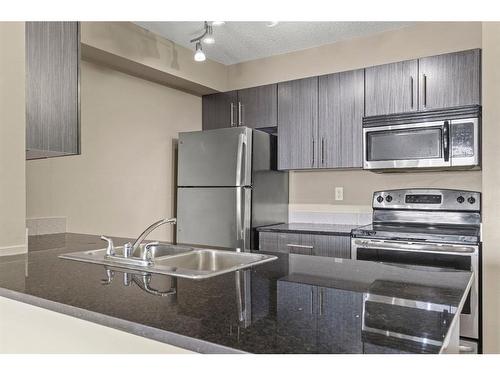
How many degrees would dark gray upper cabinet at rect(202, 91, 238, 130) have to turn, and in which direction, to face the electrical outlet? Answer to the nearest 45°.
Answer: approximately 135° to its left

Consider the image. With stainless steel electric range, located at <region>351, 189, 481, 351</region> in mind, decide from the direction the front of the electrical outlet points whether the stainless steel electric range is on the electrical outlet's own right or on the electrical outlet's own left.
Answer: on the electrical outlet's own left

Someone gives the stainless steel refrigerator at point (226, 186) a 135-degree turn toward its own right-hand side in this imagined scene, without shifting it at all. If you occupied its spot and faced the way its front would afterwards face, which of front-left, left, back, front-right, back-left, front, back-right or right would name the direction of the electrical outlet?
right

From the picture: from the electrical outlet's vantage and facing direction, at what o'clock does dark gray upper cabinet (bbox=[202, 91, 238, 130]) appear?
The dark gray upper cabinet is roughly at 3 o'clock from the electrical outlet.

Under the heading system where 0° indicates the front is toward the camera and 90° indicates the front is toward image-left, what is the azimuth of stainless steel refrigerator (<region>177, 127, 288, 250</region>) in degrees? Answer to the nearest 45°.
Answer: approximately 45°
